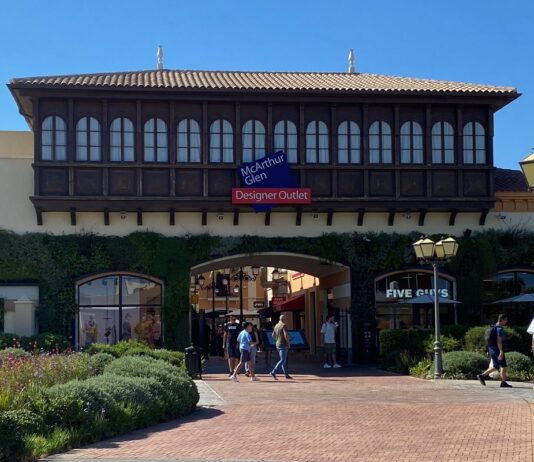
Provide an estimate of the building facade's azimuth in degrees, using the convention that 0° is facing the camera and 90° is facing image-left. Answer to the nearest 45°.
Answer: approximately 0°

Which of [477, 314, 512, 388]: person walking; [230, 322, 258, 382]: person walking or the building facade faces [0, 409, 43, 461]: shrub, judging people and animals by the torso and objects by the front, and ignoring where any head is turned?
the building facade

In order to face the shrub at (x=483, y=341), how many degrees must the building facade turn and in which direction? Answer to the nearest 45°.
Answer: approximately 45° to its left

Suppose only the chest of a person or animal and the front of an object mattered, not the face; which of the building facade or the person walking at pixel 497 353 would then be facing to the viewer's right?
the person walking

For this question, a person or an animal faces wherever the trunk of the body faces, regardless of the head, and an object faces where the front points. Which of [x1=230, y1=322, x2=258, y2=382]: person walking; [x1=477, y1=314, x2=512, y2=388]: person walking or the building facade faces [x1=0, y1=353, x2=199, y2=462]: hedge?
the building facade

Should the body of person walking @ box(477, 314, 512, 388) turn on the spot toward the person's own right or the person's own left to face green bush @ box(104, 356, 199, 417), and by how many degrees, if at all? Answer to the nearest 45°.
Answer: approximately 135° to the person's own right
